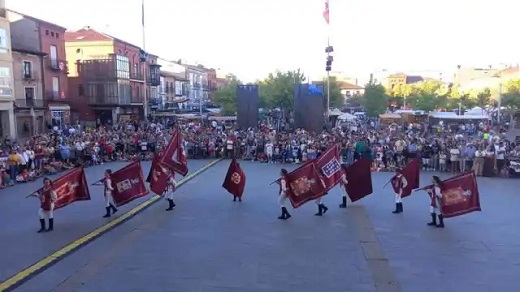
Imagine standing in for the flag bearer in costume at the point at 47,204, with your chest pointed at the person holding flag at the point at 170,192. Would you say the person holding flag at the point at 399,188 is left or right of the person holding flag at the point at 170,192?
right

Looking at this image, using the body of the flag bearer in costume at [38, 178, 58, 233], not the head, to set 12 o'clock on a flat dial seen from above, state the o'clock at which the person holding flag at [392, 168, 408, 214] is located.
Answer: The person holding flag is roughly at 8 o'clock from the flag bearer in costume.

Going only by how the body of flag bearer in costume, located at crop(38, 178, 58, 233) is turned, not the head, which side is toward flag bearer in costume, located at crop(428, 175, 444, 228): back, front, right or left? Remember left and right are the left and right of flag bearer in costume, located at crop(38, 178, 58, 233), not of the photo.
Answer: left

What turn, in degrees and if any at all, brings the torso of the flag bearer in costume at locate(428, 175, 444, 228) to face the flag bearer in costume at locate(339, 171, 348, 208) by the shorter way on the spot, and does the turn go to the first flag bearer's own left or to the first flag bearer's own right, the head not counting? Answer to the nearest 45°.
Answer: approximately 45° to the first flag bearer's own right

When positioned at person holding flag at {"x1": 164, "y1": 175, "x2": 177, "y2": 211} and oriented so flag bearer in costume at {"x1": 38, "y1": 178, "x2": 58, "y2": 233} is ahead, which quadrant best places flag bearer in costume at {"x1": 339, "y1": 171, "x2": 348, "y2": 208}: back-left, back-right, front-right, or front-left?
back-left

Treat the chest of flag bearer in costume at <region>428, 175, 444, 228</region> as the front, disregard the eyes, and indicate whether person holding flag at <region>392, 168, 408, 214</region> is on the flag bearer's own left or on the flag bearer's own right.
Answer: on the flag bearer's own right

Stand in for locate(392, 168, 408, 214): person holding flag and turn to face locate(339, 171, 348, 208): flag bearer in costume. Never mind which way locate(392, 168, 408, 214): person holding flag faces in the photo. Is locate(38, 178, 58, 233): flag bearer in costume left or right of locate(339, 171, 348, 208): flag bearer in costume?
left
